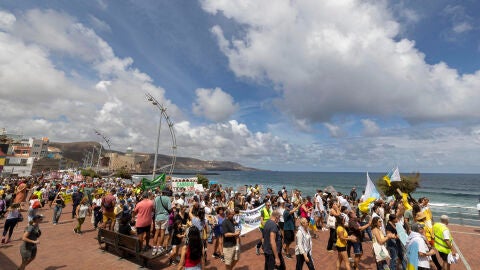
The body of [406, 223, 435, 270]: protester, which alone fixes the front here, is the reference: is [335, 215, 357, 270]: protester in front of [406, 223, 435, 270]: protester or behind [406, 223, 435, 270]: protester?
behind

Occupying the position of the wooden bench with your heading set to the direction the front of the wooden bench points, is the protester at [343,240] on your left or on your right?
on your right

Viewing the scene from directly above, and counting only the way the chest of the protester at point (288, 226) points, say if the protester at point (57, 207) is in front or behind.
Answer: behind

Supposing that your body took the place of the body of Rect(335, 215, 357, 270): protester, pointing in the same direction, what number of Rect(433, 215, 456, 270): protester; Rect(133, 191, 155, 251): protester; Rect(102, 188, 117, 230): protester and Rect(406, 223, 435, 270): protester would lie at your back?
2

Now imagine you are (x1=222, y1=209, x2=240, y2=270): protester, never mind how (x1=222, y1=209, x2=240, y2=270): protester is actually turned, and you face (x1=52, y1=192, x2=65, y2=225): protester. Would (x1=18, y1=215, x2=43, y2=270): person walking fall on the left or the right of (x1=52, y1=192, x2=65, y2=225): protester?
left

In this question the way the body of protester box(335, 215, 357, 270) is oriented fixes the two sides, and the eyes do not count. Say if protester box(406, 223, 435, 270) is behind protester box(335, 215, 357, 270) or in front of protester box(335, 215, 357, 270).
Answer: in front

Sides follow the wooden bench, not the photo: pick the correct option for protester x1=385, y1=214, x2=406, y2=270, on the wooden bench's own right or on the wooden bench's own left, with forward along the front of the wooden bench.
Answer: on the wooden bench's own right
